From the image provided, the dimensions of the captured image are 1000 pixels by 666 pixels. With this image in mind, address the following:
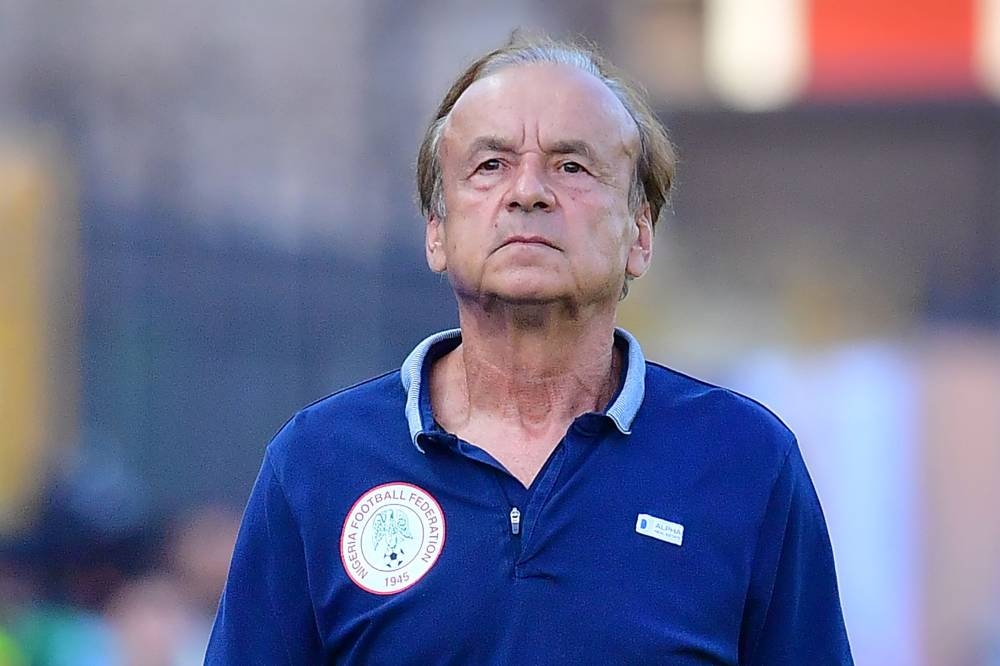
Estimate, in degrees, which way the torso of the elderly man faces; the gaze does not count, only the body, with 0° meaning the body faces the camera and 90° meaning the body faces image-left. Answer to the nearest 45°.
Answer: approximately 0°
